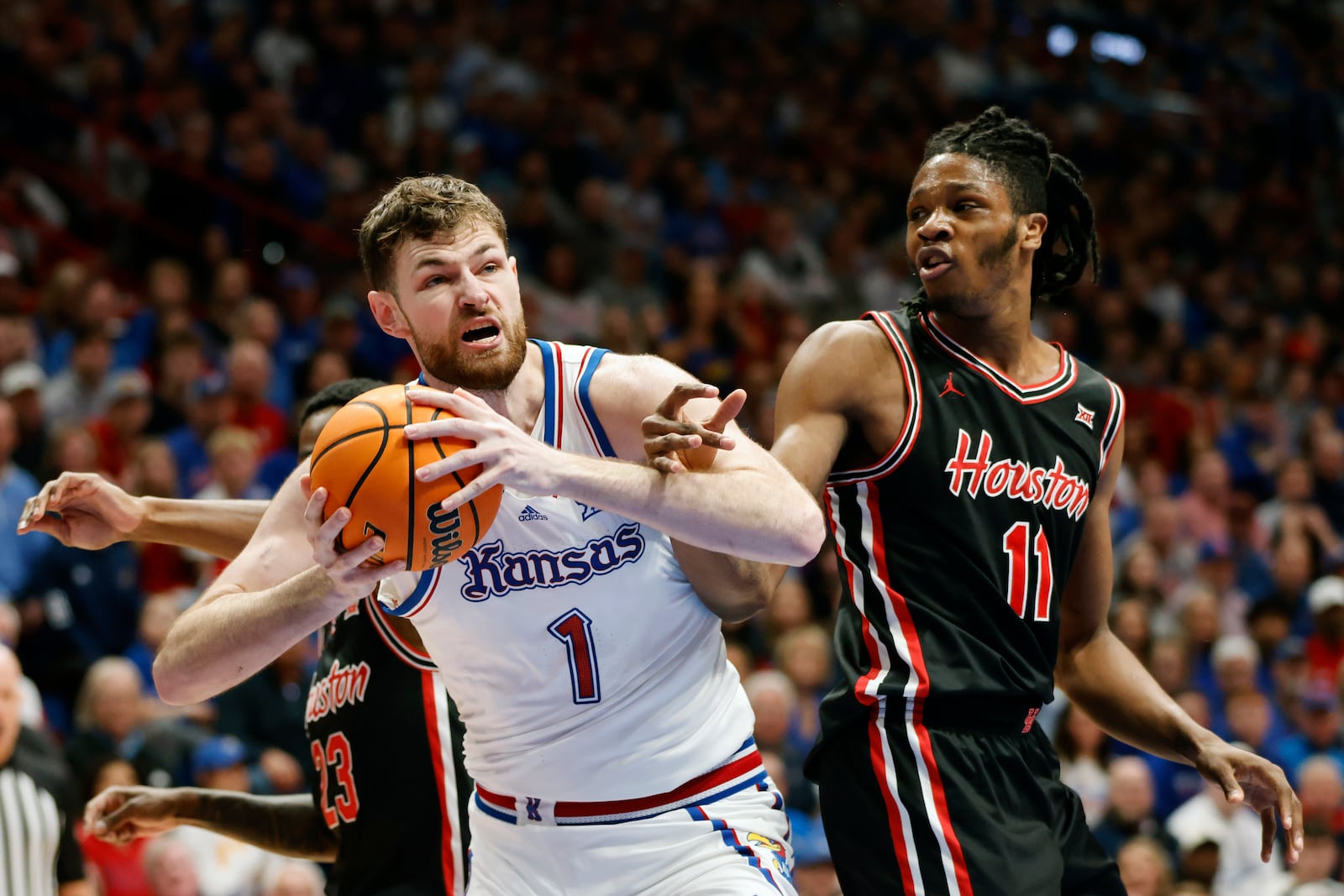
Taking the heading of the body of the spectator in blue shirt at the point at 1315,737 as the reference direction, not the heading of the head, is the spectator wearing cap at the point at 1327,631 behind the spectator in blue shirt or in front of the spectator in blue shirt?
behind

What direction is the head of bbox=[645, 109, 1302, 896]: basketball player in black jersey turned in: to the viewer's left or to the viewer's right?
to the viewer's left

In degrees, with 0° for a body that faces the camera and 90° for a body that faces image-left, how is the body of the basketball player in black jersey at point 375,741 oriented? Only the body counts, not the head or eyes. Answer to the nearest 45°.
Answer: approximately 45°

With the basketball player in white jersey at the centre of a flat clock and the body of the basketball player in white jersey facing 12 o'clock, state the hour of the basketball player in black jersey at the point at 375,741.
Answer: The basketball player in black jersey is roughly at 5 o'clock from the basketball player in white jersey.

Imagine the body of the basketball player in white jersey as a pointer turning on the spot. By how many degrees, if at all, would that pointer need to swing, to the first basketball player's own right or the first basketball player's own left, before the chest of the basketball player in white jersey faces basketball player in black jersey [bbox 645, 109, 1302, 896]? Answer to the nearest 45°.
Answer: approximately 90° to the first basketball player's own left

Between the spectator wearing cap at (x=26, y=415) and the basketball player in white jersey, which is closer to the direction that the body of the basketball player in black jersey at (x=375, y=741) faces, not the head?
the basketball player in white jersey

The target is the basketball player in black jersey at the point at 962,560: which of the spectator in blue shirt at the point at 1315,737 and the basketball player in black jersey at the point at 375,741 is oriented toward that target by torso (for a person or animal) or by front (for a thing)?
the spectator in blue shirt

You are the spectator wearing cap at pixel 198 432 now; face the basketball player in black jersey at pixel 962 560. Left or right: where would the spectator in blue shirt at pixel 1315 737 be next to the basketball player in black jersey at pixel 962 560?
left

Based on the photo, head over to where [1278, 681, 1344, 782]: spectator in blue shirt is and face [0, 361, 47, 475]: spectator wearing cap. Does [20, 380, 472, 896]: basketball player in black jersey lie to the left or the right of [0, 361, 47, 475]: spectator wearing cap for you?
left
